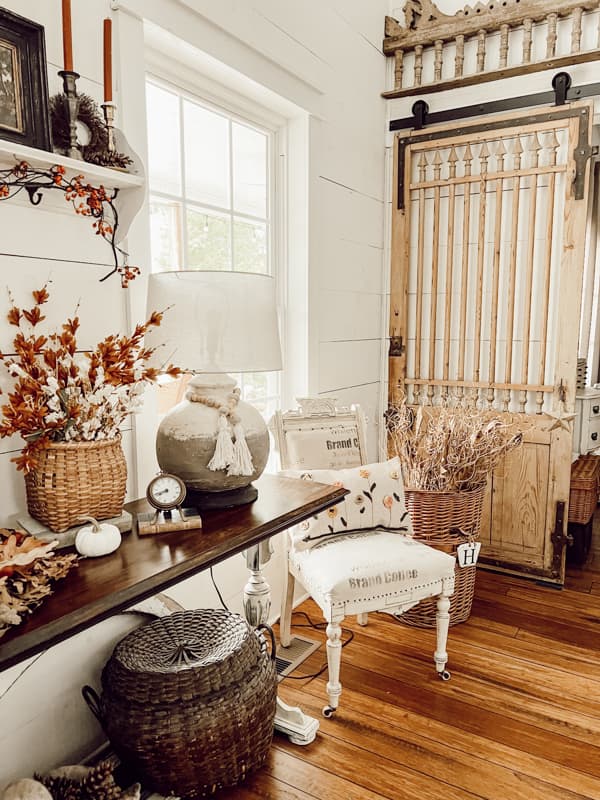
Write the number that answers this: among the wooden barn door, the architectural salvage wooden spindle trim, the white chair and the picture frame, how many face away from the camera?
0

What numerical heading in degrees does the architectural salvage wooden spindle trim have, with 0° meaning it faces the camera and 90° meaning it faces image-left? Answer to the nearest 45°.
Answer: approximately 45°

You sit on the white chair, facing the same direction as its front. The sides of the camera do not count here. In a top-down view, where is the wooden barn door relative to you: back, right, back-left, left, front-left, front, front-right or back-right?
left

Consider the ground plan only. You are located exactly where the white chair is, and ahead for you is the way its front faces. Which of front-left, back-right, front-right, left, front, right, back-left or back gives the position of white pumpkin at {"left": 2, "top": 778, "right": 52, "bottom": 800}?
right

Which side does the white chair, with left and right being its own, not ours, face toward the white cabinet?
left

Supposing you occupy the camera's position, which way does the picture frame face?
facing the viewer and to the right of the viewer

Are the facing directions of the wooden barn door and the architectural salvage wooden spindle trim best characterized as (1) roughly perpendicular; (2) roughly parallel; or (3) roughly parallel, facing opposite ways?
roughly parallel

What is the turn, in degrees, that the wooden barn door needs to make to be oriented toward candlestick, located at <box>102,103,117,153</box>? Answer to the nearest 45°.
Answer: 0° — it already faces it

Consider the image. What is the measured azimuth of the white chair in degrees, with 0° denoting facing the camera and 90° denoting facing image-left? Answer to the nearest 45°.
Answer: approximately 315°

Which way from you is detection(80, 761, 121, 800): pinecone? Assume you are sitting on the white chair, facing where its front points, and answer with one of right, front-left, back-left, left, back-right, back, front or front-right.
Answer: right

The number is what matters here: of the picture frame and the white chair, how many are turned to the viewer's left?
0

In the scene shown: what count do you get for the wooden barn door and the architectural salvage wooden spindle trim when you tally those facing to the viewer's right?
0

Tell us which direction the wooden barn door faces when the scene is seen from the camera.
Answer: facing the viewer and to the left of the viewer
